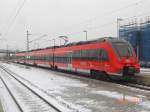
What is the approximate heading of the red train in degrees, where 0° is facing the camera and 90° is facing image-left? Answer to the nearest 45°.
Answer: approximately 315°

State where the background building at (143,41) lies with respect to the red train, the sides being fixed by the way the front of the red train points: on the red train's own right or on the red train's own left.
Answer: on the red train's own left
